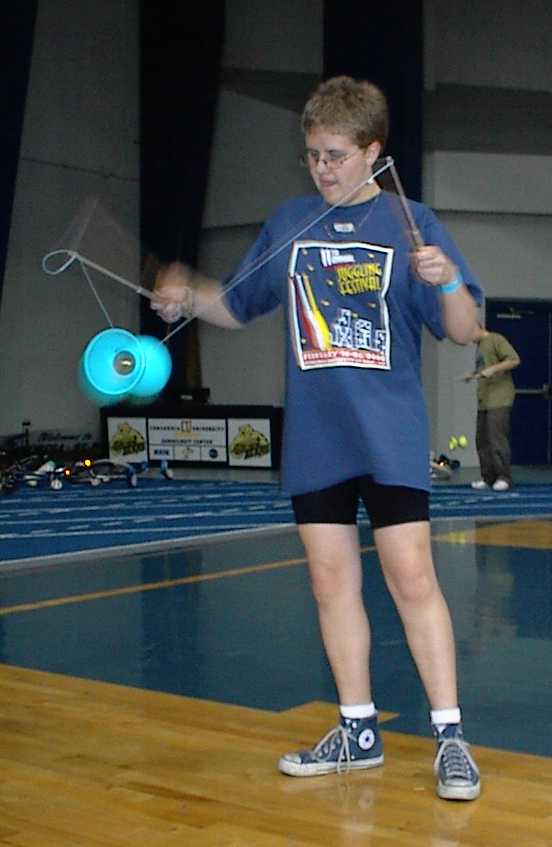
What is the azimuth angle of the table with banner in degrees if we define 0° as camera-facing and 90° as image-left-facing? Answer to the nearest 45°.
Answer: approximately 0°
